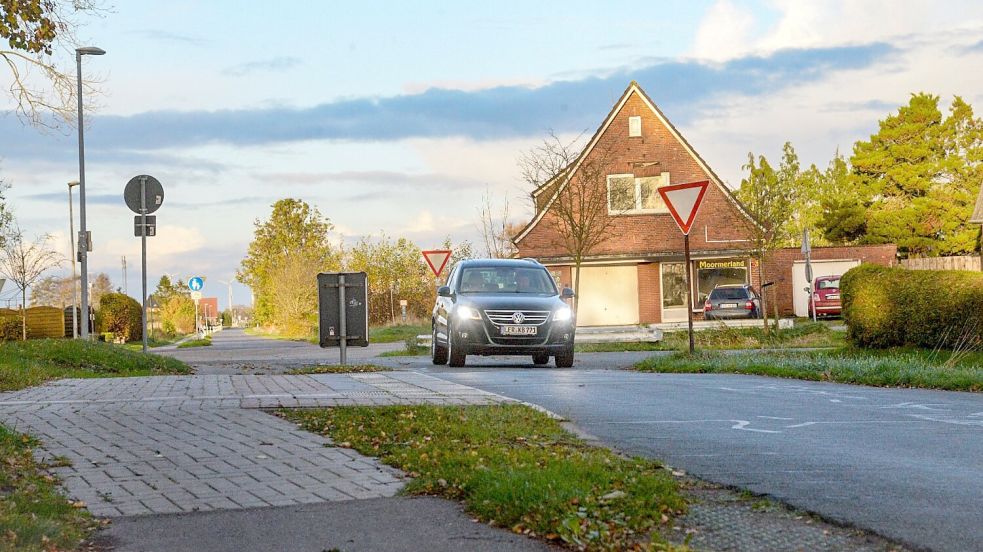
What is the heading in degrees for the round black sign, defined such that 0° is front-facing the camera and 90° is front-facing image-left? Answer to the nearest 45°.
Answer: approximately 180°

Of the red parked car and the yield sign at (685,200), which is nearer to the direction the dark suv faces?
the yield sign

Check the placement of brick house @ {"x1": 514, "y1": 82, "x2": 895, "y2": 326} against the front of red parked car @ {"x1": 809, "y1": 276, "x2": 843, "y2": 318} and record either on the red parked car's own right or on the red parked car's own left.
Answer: on the red parked car's own left

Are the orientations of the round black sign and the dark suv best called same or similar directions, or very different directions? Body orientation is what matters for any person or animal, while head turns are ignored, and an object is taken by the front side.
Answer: very different directions

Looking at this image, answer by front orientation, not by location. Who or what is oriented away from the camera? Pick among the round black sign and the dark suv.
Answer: the round black sign

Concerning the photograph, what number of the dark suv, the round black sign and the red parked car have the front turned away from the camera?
2
